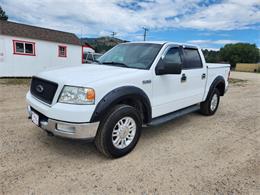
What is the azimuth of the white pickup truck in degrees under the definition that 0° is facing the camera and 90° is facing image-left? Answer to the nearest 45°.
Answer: approximately 45°

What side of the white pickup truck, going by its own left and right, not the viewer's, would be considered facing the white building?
right
